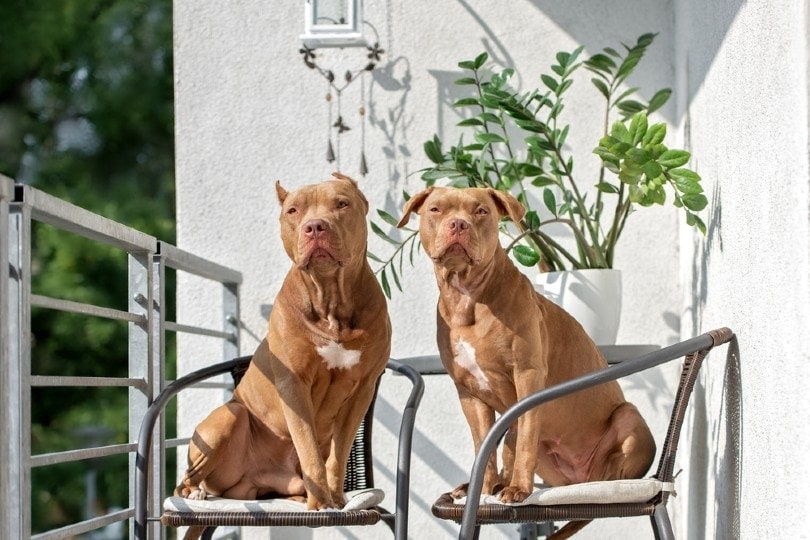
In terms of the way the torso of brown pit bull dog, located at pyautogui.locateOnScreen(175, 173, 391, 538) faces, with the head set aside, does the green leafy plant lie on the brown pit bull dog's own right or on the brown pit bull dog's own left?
on the brown pit bull dog's own left

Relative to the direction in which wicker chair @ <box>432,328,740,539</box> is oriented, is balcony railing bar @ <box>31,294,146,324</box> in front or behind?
in front

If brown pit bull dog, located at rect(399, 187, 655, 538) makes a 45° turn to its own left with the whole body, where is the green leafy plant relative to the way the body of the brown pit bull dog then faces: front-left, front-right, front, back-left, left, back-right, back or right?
back

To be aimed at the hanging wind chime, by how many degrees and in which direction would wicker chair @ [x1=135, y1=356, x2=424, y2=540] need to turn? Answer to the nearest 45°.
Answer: approximately 180°

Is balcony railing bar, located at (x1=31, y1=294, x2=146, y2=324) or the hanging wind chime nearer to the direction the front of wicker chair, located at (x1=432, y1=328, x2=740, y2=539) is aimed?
the balcony railing bar

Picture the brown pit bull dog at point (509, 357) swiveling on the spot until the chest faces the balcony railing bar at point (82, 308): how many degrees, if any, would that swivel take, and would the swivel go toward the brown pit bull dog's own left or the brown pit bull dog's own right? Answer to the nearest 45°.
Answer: approximately 45° to the brown pit bull dog's own right

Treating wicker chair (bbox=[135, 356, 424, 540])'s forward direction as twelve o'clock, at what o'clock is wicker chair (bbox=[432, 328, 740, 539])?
wicker chair (bbox=[432, 328, 740, 539]) is roughly at 10 o'clock from wicker chair (bbox=[135, 356, 424, 540]).

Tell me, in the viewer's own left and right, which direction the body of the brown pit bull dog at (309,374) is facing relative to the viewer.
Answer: facing the viewer and to the right of the viewer

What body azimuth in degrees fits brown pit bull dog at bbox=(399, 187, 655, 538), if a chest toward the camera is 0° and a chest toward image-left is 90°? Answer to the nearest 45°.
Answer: approximately 45°

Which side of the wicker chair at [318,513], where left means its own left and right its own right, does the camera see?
front
